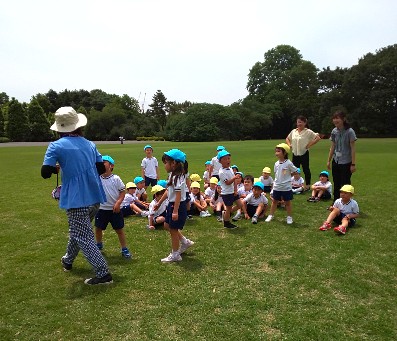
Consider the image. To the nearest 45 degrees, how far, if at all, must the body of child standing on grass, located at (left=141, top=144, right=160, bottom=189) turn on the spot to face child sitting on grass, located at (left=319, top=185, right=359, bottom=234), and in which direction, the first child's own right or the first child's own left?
approximately 45° to the first child's own left

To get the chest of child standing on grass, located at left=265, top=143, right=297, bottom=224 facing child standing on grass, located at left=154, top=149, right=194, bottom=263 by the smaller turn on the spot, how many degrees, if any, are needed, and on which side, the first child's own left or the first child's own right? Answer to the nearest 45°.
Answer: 0° — they already face them

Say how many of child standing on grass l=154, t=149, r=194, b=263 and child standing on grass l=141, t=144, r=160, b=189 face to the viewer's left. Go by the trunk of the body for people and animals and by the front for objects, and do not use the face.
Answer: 1

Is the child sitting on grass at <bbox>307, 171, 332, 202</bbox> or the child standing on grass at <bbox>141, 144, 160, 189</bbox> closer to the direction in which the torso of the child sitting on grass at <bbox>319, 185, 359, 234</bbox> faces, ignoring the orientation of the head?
the child standing on grass

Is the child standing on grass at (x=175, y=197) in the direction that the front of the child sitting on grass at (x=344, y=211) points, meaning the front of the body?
yes

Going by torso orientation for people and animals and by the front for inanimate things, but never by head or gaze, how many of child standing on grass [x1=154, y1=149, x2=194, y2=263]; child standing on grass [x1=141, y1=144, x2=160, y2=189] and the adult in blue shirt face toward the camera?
1

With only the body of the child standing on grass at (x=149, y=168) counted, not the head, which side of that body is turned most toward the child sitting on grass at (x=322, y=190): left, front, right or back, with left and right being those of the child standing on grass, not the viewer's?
left

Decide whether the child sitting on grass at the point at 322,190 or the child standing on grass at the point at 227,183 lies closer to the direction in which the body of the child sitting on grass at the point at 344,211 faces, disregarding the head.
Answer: the child standing on grass

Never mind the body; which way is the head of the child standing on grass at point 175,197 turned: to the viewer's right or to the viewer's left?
to the viewer's left

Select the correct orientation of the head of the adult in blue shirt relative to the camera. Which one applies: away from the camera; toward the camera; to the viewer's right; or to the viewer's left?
away from the camera
